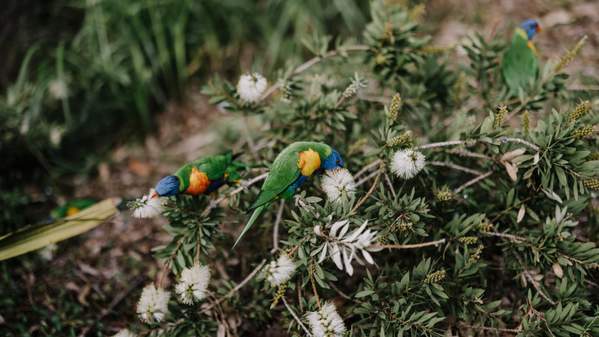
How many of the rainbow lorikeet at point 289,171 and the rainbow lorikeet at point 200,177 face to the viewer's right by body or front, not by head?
1

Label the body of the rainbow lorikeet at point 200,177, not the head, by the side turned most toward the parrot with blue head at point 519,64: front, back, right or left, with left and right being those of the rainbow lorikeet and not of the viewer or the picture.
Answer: back

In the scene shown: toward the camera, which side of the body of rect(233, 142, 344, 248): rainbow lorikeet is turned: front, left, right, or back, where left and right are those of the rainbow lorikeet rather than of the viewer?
right

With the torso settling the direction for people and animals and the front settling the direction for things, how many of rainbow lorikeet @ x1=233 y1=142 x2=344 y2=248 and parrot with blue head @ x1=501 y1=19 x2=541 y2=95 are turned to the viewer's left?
0

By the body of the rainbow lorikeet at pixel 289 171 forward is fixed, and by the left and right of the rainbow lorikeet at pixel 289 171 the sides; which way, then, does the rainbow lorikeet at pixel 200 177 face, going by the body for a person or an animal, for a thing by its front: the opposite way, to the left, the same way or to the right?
the opposite way

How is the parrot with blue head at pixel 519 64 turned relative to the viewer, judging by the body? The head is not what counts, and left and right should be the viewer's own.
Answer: facing away from the viewer and to the right of the viewer

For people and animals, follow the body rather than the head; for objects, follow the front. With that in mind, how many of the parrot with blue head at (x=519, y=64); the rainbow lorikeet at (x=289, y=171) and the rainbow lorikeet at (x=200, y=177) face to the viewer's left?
1

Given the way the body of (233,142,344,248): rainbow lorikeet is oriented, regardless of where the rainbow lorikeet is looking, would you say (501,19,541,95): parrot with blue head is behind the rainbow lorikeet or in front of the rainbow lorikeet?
in front

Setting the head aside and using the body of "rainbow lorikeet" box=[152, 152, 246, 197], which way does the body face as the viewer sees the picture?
to the viewer's left
